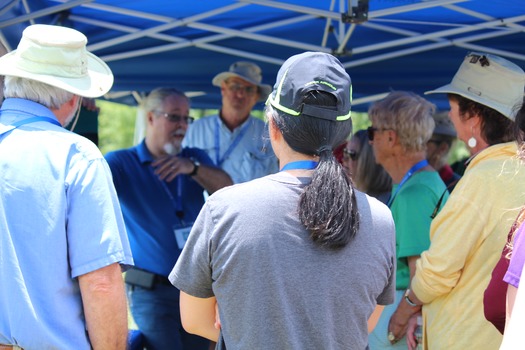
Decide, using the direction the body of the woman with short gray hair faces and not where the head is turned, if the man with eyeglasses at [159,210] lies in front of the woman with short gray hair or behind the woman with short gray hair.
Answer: in front

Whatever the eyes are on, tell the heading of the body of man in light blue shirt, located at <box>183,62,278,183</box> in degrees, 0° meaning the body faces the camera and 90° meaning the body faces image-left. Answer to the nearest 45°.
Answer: approximately 0°

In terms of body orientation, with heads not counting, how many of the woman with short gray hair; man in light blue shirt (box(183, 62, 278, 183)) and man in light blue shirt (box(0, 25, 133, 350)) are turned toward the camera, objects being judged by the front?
1

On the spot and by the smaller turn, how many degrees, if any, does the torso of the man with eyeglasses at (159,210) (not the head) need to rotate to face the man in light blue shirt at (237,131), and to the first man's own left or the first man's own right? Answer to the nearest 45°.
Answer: approximately 90° to the first man's own left

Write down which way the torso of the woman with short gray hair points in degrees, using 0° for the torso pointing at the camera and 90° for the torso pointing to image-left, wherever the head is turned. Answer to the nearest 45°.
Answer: approximately 90°

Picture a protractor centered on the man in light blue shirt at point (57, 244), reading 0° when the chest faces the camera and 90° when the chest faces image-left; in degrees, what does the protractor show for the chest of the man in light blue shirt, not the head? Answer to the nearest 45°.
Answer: approximately 225°

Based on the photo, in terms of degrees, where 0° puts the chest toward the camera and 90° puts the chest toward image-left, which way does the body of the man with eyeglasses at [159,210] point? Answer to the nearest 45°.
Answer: approximately 315°

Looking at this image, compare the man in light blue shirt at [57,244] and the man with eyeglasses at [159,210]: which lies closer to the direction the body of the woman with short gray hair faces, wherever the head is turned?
the man with eyeglasses

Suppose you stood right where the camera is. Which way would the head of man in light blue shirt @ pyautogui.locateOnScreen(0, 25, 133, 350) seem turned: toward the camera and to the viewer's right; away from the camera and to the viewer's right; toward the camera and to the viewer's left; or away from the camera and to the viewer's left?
away from the camera and to the viewer's right

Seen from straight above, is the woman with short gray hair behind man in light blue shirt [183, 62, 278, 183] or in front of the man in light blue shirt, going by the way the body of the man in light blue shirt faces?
in front

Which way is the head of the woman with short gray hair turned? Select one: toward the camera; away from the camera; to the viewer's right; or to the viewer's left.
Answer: to the viewer's left

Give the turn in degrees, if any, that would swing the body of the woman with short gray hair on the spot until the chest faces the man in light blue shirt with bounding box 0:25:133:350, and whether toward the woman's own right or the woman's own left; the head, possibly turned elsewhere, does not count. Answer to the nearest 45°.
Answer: approximately 45° to the woman's own left
